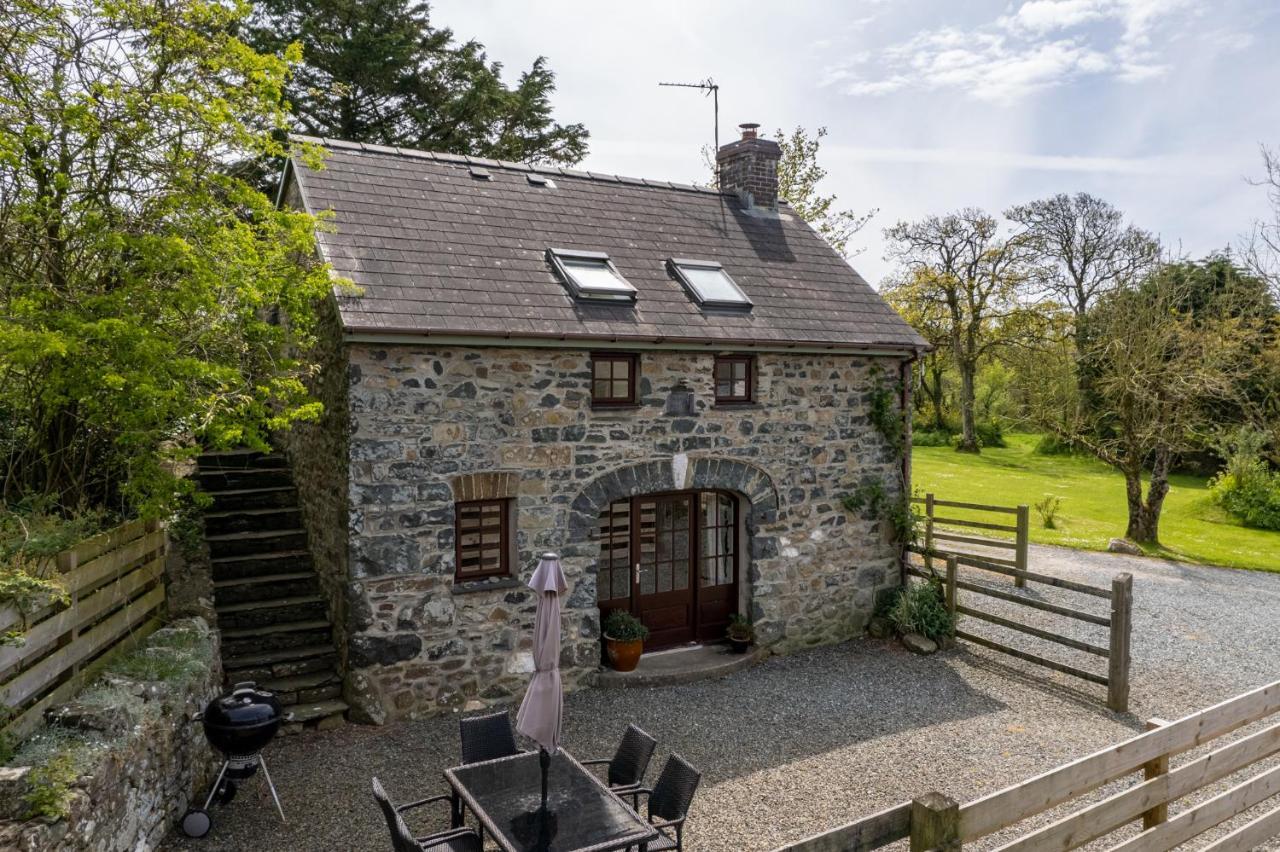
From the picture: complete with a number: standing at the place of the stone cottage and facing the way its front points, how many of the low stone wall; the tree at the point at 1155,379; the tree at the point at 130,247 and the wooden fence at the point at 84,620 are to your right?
3

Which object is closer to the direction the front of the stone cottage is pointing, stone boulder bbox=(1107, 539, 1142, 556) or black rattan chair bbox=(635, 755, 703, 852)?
the black rattan chair

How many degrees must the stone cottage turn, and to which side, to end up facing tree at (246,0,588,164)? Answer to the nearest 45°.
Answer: approximately 135° to its left

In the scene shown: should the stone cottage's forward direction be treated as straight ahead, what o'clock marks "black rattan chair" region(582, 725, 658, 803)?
The black rattan chair is roughly at 1 o'clock from the stone cottage.

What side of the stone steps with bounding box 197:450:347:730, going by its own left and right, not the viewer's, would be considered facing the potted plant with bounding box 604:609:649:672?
left

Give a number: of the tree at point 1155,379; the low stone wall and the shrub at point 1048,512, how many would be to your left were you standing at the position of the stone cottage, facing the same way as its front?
2

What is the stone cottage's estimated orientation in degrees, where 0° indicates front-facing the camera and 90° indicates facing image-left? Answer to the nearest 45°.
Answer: approximately 315°

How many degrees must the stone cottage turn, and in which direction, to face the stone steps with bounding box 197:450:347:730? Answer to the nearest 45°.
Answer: approximately 135° to its right

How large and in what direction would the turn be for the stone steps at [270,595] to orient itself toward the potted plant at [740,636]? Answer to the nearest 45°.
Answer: approximately 90° to its left

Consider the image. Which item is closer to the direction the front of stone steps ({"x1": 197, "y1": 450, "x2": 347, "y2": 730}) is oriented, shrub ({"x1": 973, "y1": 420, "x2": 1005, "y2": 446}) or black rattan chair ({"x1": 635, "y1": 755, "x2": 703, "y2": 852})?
the black rattan chair
